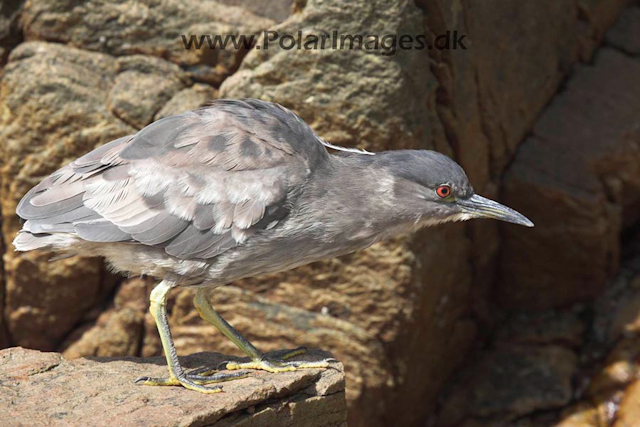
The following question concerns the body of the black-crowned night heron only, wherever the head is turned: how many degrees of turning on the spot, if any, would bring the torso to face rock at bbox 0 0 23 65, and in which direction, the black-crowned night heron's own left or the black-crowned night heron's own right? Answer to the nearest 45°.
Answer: approximately 135° to the black-crowned night heron's own left

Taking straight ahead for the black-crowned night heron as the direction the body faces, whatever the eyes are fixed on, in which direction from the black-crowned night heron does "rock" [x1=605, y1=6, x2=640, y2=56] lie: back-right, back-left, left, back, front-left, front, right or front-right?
front-left

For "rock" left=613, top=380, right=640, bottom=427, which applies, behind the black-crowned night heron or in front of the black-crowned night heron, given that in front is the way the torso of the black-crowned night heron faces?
in front

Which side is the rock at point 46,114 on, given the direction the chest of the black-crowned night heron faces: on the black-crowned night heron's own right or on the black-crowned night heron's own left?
on the black-crowned night heron's own left

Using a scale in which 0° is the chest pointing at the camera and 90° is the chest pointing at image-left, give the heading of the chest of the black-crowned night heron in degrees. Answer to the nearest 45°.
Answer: approximately 270°

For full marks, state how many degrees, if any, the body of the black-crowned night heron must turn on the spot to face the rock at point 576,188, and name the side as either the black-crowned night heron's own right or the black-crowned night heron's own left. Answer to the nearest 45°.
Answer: approximately 45° to the black-crowned night heron's own left

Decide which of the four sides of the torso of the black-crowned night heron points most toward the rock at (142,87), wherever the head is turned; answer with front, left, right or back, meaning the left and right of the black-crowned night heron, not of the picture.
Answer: left

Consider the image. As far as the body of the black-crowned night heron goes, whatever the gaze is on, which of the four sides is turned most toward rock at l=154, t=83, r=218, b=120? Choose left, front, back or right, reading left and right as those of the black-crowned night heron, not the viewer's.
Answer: left
